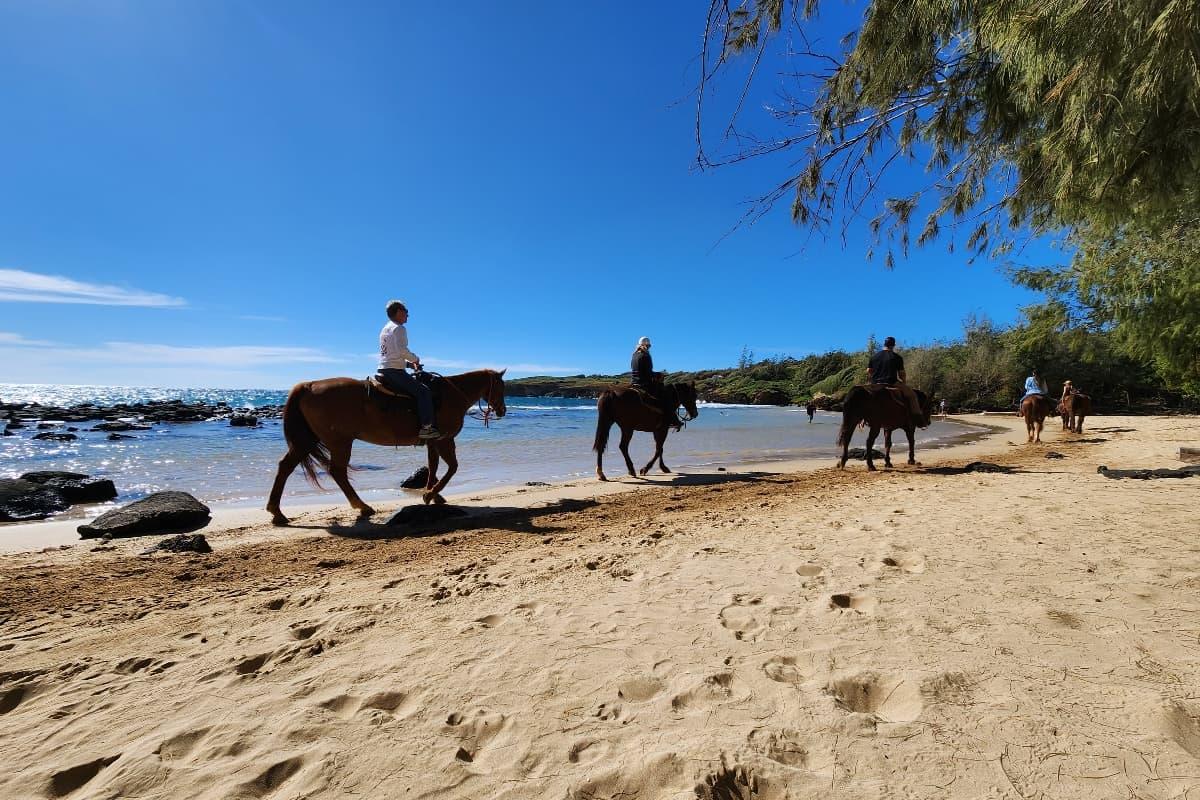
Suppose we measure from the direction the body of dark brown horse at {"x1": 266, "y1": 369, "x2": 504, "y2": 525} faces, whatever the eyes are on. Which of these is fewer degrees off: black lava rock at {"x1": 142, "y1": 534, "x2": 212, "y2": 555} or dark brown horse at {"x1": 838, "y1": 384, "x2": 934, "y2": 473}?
the dark brown horse

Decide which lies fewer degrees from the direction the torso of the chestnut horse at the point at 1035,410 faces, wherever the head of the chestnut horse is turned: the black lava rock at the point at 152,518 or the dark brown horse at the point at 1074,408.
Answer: the dark brown horse

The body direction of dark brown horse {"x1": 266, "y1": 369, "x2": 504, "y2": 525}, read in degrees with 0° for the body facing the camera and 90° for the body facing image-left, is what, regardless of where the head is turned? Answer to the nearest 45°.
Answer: approximately 270°

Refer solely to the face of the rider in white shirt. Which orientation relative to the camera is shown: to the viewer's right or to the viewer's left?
to the viewer's right

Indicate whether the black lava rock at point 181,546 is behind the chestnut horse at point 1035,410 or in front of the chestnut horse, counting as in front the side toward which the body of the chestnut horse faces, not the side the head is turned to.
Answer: behind

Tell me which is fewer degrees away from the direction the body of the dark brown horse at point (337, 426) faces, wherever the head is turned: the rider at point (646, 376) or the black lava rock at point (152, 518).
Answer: the rider

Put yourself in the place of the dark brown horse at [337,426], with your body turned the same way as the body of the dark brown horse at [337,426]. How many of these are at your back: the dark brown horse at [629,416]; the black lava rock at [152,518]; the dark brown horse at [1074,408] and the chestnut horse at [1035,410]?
1

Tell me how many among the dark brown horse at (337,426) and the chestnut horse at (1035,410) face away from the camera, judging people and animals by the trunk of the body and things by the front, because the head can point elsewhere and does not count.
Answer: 1

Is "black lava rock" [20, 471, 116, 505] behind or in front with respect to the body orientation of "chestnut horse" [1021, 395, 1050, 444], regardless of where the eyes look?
behind

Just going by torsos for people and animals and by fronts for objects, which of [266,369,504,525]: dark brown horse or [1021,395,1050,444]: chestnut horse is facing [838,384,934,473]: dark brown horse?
[266,369,504,525]: dark brown horse
